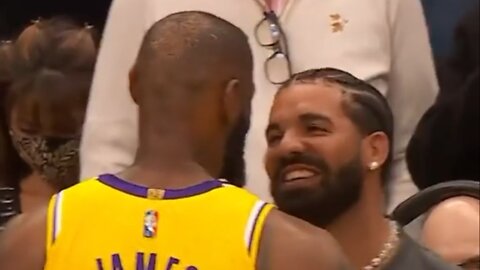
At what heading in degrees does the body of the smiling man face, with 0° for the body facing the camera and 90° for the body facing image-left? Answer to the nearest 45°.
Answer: approximately 45°

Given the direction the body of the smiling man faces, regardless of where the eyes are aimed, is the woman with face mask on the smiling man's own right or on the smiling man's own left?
on the smiling man's own right

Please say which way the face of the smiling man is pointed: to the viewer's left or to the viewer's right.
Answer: to the viewer's left
